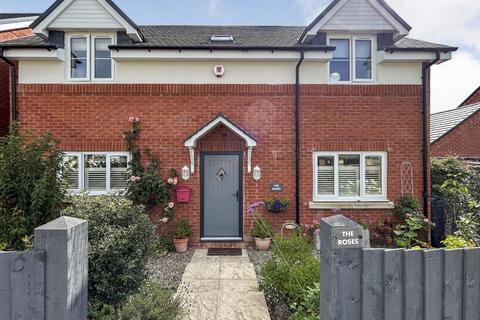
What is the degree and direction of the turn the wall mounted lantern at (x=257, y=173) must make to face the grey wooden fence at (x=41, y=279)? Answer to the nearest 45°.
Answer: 0° — it already faces it

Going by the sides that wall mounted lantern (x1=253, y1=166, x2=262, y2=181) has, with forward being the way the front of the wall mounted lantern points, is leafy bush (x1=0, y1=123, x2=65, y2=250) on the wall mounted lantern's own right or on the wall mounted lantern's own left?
on the wall mounted lantern's own right

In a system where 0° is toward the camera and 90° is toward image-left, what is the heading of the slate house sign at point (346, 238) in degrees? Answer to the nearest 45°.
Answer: approximately 0°

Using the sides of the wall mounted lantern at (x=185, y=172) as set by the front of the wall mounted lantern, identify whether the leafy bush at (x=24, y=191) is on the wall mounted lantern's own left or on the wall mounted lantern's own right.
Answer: on the wall mounted lantern's own right

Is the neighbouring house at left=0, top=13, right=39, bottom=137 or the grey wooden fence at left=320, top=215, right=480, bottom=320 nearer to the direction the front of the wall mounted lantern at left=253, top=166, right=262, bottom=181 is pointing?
the grey wooden fence

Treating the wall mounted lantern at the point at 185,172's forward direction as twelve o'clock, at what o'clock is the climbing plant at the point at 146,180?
The climbing plant is roughly at 3 o'clock from the wall mounted lantern.

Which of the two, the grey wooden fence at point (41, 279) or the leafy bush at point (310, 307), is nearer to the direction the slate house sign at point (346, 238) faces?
the grey wooden fence

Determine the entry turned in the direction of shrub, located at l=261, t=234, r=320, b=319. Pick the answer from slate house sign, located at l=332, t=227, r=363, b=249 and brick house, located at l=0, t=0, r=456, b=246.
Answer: the brick house

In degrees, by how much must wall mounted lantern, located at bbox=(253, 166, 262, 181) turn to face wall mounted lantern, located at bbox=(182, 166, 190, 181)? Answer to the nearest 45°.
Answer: approximately 90° to its right

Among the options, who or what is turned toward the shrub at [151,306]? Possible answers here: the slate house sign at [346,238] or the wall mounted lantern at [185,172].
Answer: the wall mounted lantern

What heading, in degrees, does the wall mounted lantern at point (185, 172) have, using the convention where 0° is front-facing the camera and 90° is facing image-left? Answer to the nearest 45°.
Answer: approximately 0°
